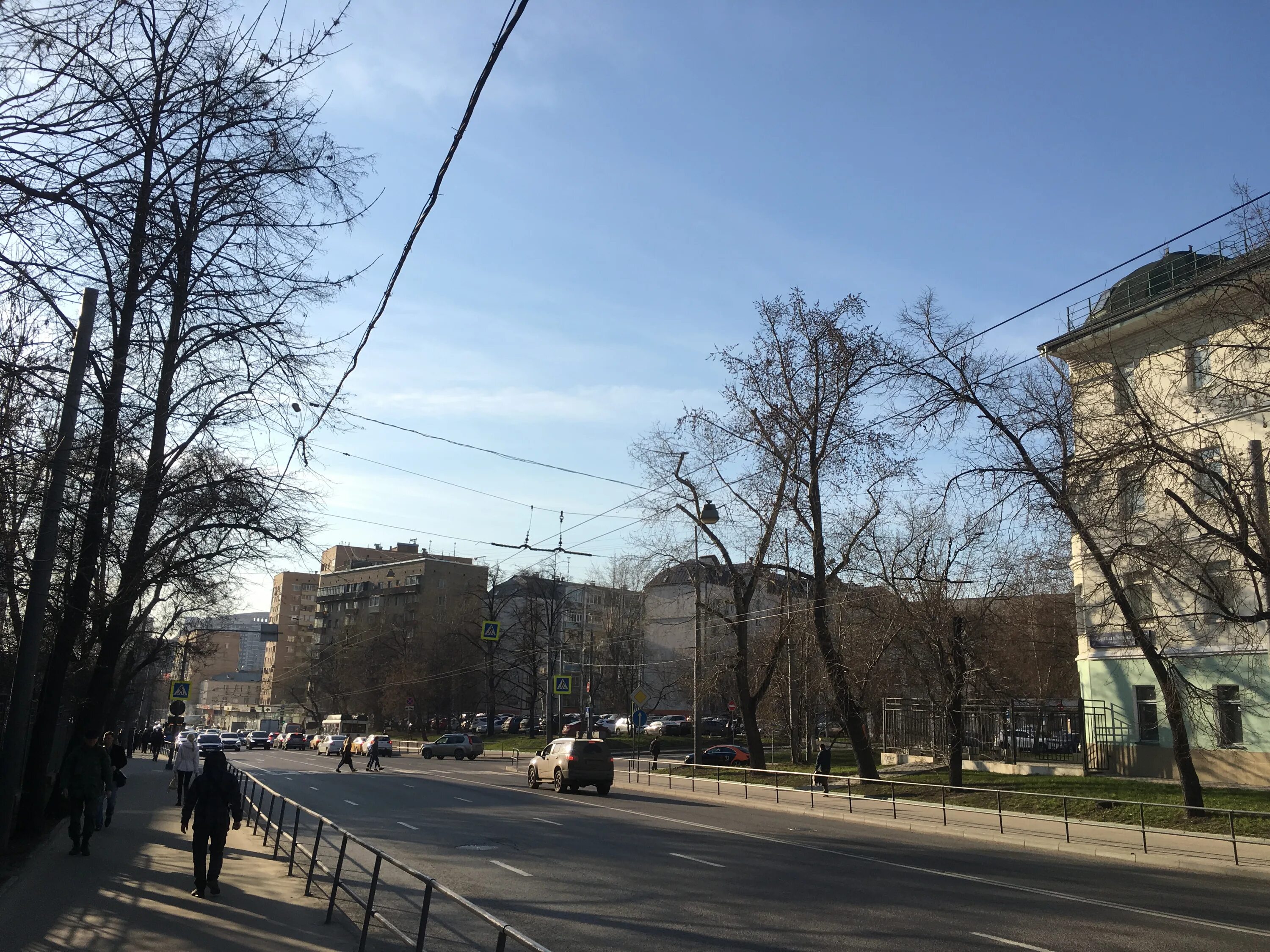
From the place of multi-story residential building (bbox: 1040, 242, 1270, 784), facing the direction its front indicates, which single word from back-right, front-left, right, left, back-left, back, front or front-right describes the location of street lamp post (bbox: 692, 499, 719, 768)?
right

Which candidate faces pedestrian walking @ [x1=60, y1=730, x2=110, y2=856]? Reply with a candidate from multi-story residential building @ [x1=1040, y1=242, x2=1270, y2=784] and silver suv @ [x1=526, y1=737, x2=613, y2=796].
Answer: the multi-story residential building

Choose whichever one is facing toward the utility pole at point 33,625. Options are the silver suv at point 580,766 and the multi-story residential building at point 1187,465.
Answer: the multi-story residential building

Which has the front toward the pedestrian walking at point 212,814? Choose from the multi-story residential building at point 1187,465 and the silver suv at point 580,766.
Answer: the multi-story residential building

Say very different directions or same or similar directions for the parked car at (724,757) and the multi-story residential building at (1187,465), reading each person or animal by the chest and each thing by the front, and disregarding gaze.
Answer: same or similar directions

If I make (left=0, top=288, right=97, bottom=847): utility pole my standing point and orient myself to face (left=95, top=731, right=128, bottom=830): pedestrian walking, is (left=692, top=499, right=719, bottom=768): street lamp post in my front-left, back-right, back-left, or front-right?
front-right

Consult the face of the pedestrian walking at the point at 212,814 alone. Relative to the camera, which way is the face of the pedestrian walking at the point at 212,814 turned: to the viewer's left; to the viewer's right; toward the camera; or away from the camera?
away from the camera

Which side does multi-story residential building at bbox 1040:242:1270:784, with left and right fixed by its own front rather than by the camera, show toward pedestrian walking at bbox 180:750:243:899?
front

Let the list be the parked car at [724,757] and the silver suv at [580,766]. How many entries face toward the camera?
0

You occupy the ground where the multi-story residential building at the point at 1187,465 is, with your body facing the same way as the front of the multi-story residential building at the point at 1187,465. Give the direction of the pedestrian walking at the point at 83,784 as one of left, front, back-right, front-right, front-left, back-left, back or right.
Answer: front

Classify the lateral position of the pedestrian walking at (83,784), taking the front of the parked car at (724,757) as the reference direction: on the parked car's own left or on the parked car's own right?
on the parked car's own left

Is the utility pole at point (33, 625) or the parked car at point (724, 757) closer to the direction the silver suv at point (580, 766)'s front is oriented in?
the parked car

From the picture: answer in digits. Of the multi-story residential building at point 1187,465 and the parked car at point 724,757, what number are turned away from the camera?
0

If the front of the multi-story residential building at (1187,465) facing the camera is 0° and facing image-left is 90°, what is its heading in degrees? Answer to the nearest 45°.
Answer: approximately 45°
